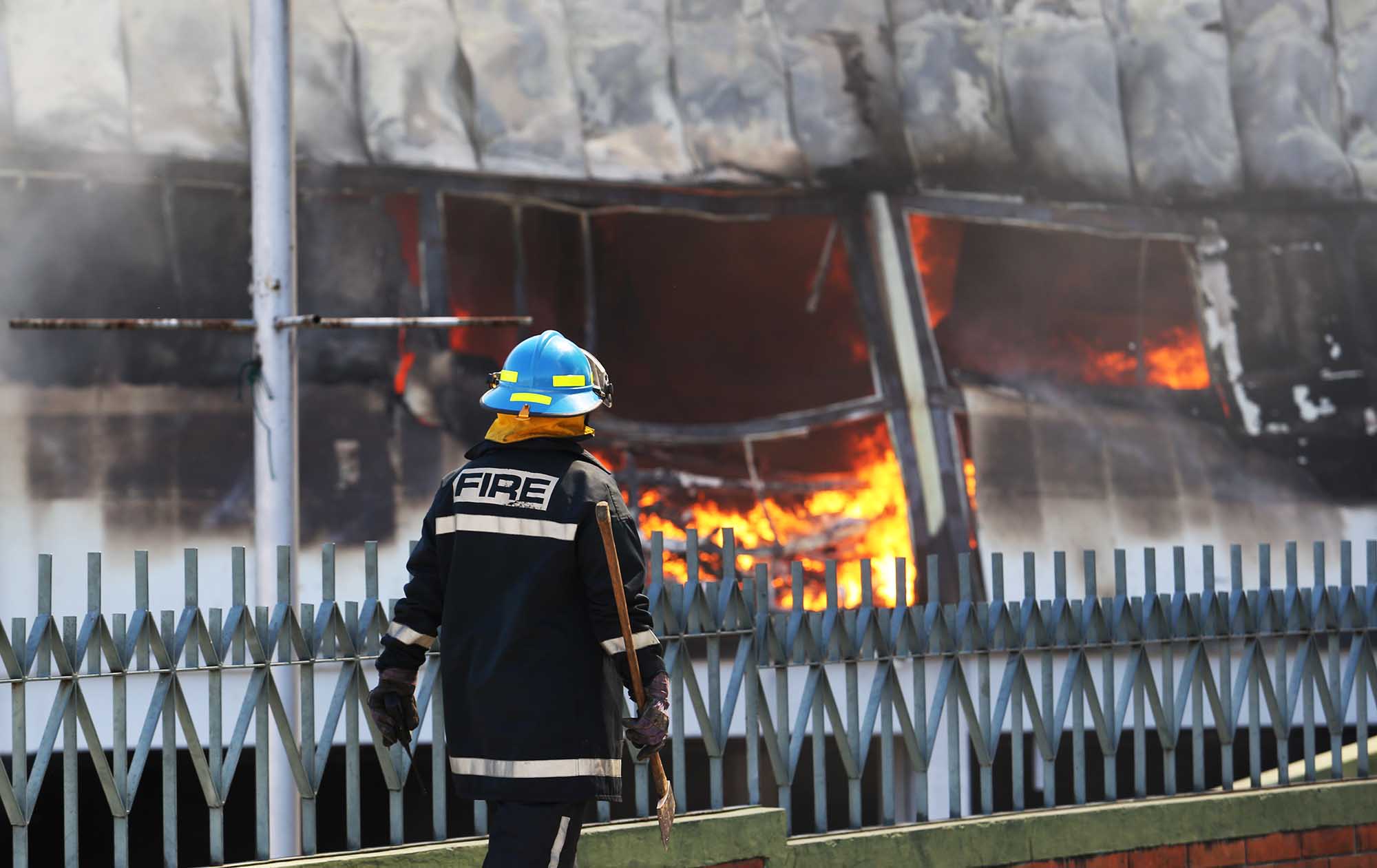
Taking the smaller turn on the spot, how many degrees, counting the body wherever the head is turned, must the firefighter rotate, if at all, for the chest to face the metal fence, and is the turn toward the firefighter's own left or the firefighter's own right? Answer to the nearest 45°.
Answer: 0° — they already face it

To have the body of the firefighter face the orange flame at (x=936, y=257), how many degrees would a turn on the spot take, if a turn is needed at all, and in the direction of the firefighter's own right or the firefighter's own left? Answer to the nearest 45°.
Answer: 0° — they already face it

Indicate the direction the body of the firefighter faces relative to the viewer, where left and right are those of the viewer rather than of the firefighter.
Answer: facing away from the viewer and to the right of the viewer

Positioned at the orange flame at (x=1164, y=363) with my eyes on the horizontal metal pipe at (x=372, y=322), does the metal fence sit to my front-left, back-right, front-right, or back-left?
front-left

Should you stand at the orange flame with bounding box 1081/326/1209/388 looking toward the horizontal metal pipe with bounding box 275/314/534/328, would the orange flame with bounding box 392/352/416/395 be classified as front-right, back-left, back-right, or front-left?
front-right

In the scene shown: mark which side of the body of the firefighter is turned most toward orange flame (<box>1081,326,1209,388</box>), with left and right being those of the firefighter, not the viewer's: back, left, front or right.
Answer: front

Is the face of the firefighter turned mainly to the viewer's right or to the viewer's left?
to the viewer's right

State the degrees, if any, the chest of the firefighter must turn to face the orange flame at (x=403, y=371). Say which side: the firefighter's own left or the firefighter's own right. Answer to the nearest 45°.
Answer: approximately 45° to the firefighter's own left

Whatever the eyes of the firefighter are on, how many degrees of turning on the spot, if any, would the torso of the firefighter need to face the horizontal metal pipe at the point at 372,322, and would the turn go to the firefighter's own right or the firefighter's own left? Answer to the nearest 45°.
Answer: approximately 45° to the firefighter's own left

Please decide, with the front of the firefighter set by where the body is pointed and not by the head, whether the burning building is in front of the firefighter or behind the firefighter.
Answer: in front
